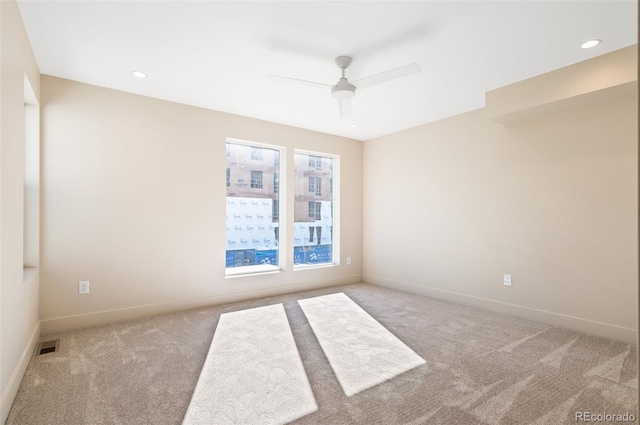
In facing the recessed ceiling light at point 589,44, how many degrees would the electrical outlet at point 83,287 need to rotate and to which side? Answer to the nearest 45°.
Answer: approximately 45° to its left

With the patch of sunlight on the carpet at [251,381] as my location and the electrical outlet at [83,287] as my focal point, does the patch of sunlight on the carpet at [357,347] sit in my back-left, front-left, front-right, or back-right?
back-right

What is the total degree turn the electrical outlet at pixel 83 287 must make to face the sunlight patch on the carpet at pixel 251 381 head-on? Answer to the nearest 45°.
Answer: approximately 45° to its left

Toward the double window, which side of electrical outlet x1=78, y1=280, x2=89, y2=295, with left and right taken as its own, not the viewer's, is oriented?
left

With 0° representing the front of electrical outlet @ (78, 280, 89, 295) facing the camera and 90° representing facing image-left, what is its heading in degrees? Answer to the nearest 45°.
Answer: approximately 0°

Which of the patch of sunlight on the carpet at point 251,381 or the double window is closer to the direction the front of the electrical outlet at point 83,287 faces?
the patch of sunlight on the carpet

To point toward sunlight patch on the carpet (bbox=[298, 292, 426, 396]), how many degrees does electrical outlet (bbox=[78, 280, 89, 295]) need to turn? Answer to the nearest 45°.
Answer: approximately 45° to its left
